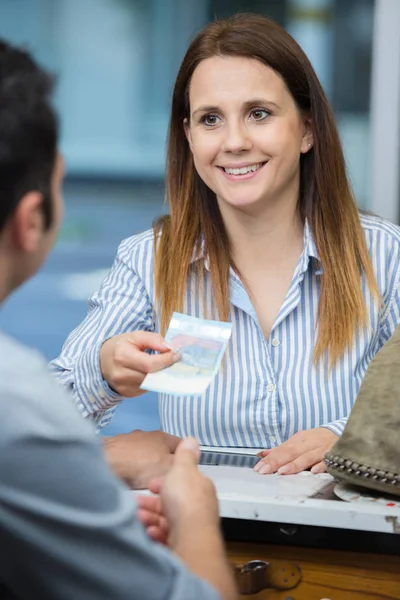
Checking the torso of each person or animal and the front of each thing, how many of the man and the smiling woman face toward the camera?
1

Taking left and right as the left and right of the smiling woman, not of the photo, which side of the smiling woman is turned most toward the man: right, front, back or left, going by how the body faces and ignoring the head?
front

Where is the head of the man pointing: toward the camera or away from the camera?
away from the camera

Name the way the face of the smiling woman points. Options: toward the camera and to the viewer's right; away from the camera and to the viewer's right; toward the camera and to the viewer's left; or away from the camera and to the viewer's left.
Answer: toward the camera and to the viewer's left

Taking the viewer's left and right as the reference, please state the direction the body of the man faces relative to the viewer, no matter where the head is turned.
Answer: facing away from the viewer and to the right of the viewer

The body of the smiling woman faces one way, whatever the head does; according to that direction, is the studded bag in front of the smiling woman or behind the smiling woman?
in front

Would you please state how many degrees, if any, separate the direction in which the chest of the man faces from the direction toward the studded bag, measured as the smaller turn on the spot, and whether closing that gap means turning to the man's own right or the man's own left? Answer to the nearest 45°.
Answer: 0° — they already face it

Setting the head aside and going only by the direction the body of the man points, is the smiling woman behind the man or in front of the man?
in front

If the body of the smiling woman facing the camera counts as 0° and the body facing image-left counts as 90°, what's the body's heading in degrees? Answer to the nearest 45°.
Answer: approximately 0°

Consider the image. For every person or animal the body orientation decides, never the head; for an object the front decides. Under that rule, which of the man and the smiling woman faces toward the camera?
the smiling woman
